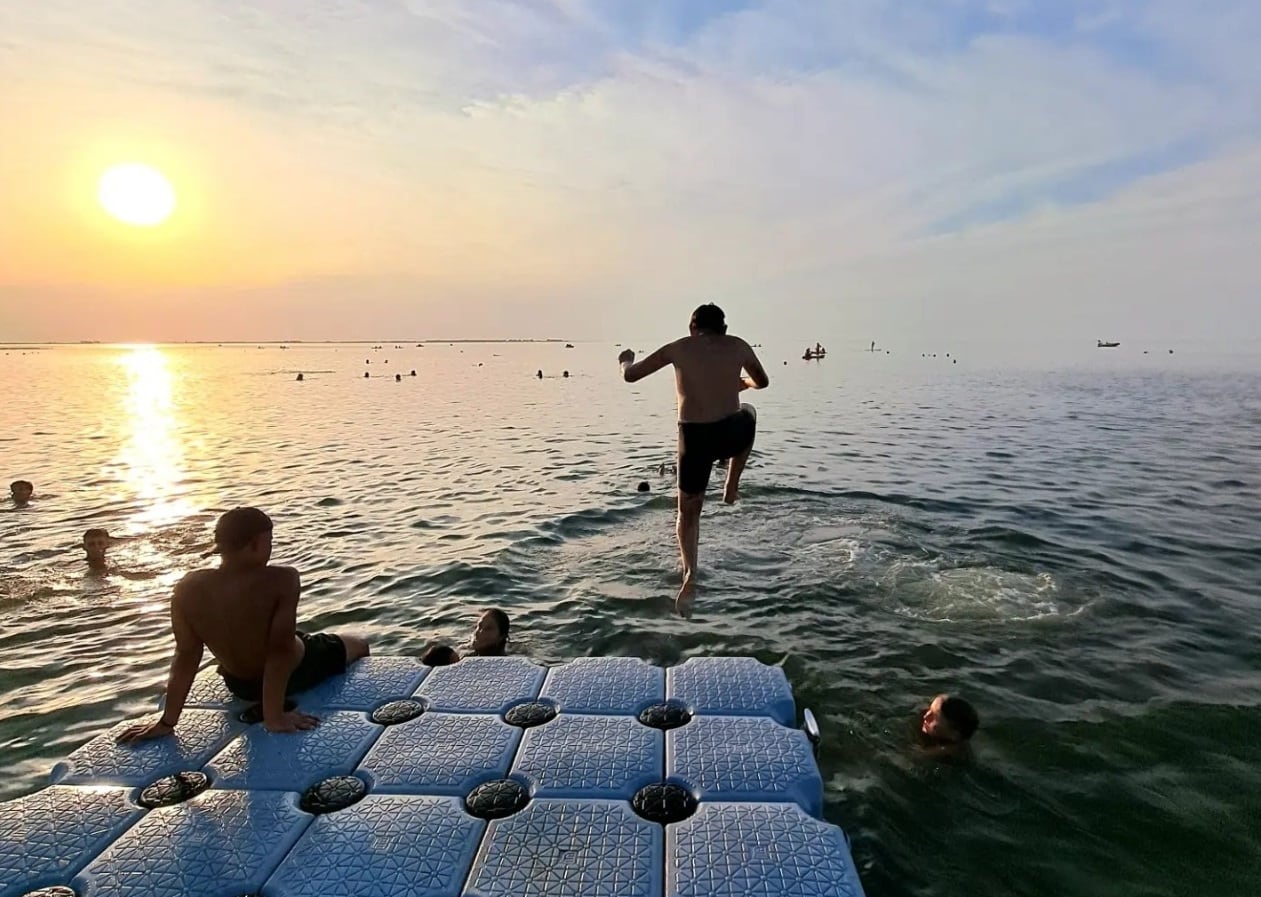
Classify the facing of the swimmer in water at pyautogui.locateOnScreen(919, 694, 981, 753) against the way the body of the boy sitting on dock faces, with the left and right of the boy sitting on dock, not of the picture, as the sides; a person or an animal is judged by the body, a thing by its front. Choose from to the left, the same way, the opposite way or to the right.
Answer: to the left

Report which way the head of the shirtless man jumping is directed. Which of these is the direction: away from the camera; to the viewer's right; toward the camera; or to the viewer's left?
away from the camera

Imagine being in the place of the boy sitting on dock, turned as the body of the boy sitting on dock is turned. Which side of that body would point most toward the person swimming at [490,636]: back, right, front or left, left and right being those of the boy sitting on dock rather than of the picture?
front

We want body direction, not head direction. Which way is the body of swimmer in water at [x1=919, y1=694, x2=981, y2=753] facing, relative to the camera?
to the viewer's left

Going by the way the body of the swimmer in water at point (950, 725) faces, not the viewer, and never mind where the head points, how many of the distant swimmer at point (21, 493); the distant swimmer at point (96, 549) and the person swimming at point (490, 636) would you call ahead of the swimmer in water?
3

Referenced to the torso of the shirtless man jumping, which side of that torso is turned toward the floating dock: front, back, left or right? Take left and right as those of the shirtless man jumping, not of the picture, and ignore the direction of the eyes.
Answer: back

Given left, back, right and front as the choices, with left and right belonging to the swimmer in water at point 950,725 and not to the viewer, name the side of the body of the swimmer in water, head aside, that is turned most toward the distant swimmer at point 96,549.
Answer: front

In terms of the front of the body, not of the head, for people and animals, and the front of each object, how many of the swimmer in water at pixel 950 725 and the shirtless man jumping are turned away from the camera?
1

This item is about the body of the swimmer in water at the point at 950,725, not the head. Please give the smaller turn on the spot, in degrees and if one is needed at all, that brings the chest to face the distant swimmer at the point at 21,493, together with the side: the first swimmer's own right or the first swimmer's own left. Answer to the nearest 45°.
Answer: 0° — they already face them

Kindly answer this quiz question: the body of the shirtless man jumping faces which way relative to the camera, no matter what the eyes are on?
away from the camera

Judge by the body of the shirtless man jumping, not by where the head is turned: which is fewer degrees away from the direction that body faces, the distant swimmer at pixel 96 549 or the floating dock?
the distant swimmer

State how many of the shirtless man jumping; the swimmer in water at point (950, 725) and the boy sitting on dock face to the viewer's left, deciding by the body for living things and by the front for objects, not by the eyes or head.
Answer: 1

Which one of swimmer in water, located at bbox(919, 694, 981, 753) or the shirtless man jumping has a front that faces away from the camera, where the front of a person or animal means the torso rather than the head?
the shirtless man jumping

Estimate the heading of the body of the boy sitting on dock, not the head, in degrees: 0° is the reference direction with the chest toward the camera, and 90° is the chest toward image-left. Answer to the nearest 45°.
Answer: approximately 225°
